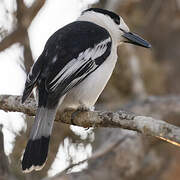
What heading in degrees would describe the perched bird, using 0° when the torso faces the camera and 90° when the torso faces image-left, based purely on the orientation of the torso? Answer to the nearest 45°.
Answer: approximately 225°
